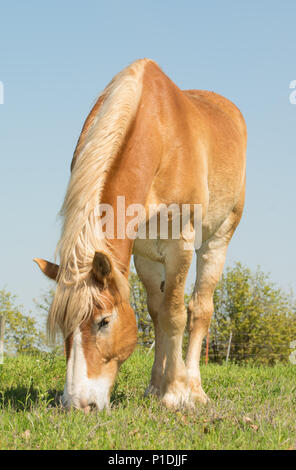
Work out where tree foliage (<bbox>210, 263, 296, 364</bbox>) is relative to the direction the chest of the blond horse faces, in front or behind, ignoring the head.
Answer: behind

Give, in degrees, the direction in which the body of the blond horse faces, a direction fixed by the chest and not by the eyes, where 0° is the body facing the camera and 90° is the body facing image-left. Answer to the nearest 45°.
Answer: approximately 45°
